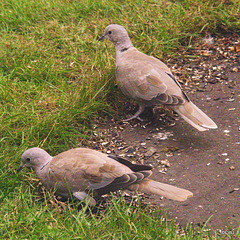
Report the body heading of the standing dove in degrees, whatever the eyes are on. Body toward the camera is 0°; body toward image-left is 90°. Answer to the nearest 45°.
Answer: approximately 90°

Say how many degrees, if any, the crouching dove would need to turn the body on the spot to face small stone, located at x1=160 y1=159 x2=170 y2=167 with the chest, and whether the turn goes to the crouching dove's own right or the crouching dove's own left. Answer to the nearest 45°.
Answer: approximately 135° to the crouching dove's own right

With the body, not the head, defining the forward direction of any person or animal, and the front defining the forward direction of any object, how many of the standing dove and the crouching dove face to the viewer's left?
2

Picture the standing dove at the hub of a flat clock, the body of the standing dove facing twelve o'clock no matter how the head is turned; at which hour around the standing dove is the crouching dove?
The crouching dove is roughly at 10 o'clock from the standing dove.

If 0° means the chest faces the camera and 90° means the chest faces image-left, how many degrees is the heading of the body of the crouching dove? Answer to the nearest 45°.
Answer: approximately 90°
